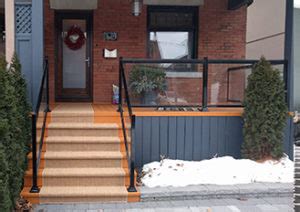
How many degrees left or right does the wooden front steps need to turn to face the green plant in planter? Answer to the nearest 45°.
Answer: approximately 135° to its left

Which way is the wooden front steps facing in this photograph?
toward the camera

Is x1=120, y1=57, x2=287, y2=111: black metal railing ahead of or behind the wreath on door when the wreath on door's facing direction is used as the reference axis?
ahead

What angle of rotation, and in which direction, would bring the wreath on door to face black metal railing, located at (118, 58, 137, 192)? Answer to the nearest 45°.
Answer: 0° — it already faces it

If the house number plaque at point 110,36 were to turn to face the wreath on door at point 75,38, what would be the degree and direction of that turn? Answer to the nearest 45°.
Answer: approximately 90° to its right

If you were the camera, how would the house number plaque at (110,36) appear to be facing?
facing the viewer

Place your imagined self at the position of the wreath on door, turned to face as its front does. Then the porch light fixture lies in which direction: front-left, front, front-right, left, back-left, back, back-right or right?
front-left

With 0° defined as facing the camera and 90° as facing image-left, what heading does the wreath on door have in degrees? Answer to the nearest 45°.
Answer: approximately 0°

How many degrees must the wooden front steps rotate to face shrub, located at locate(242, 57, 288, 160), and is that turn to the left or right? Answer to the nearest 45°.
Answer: approximately 90° to its left

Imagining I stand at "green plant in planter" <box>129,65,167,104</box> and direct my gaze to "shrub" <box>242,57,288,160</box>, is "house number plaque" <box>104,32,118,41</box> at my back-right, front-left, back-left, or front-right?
back-left
